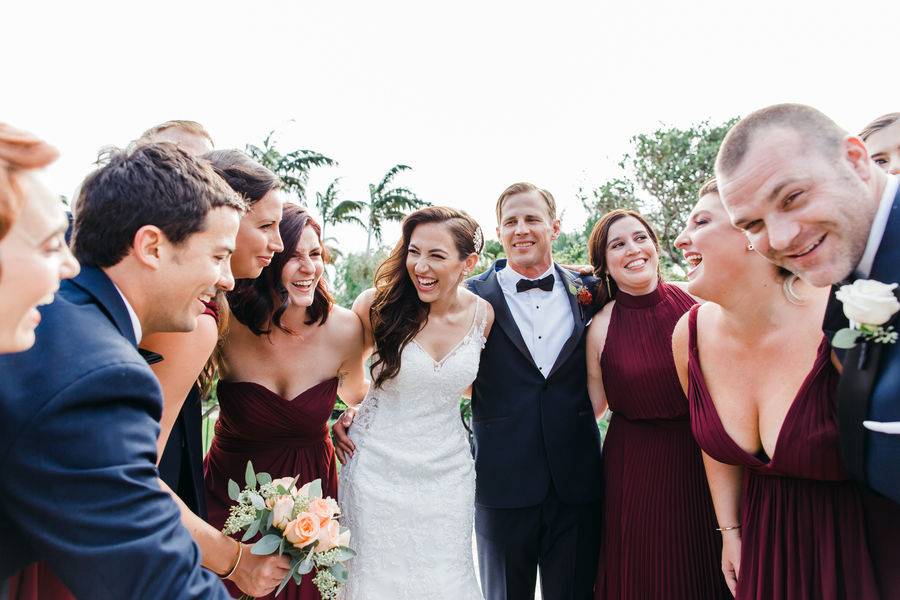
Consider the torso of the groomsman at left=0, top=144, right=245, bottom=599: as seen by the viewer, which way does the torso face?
to the viewer's right

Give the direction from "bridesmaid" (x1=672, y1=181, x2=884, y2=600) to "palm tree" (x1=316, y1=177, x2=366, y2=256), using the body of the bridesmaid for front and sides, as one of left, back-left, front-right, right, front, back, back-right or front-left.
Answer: right

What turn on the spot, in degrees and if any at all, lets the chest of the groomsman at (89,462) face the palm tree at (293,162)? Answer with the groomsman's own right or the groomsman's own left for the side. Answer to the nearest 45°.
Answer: approximately 90° to the groomsman's own left

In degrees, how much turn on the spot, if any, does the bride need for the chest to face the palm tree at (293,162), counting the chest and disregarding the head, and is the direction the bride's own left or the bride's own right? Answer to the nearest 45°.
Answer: approximately 180°

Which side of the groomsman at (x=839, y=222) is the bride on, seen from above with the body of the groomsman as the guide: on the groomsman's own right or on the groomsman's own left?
on the groomsman's own right

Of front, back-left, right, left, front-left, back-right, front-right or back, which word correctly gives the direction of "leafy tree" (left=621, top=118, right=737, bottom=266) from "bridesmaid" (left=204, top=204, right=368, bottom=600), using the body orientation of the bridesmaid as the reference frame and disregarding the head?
back-left

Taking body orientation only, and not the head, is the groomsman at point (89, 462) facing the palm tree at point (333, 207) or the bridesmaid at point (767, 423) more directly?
the bridesmaid

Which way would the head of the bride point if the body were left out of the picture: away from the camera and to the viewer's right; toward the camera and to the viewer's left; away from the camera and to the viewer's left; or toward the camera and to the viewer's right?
toward the camera and to the viewer's left

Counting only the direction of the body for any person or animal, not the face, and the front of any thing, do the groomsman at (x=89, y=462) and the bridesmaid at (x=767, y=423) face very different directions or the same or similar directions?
very different directions

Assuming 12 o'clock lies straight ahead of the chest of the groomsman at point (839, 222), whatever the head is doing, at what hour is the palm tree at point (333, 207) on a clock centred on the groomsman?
The palm tree is roughly at 3 o'clock from the groomsman.

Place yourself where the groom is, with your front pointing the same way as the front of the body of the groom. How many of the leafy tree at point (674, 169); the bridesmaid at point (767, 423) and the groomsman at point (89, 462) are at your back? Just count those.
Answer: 1

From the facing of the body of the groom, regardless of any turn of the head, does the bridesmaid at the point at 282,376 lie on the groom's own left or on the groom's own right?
on the groom's own right

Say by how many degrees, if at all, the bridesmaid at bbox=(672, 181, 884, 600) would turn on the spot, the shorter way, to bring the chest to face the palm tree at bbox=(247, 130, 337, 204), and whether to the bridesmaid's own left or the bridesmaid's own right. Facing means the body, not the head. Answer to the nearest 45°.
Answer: approximately 90° to the bridesmaid's own right

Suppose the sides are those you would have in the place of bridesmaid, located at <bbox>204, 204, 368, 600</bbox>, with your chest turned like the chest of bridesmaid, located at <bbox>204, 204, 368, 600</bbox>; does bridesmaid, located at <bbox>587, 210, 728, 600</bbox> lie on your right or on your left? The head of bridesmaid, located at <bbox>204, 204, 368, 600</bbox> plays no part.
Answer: on your left
